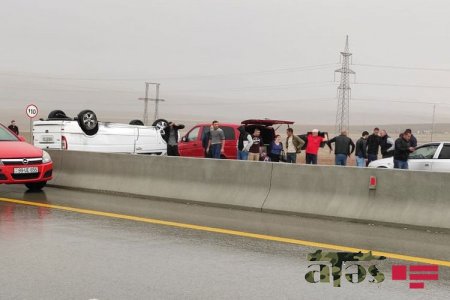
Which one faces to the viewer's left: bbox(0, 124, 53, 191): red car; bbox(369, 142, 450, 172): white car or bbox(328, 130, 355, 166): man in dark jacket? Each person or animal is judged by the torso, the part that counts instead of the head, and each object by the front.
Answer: the white car

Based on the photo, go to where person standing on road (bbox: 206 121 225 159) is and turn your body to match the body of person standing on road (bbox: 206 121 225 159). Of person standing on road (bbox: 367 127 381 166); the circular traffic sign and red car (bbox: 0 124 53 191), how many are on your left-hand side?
1

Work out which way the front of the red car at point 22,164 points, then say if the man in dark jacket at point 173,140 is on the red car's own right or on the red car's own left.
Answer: on the red car's own left

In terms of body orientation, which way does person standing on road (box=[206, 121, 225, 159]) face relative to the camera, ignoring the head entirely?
toward the camera

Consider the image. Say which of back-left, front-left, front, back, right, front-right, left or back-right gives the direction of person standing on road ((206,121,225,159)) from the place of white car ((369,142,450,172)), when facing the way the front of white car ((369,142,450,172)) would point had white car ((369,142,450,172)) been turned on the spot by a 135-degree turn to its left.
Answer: back-right

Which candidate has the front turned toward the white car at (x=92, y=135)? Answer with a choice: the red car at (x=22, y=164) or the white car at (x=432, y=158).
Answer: the white car at (x=432, y=158)

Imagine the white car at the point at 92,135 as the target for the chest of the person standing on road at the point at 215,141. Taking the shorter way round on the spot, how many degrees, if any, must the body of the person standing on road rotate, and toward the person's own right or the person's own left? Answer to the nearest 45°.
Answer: approximately 90° to the person's own right

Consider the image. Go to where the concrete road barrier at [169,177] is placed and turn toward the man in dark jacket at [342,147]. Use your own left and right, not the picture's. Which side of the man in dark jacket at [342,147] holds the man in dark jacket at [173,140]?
left

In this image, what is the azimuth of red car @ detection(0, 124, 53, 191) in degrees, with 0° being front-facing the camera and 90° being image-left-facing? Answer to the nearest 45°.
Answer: approximately 315°

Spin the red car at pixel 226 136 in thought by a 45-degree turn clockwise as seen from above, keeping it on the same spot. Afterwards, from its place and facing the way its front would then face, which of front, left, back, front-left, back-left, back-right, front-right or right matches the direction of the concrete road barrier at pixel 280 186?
back

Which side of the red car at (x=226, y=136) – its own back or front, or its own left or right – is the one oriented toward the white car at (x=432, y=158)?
back

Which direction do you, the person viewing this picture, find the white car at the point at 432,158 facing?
facing to the left of the viewer
